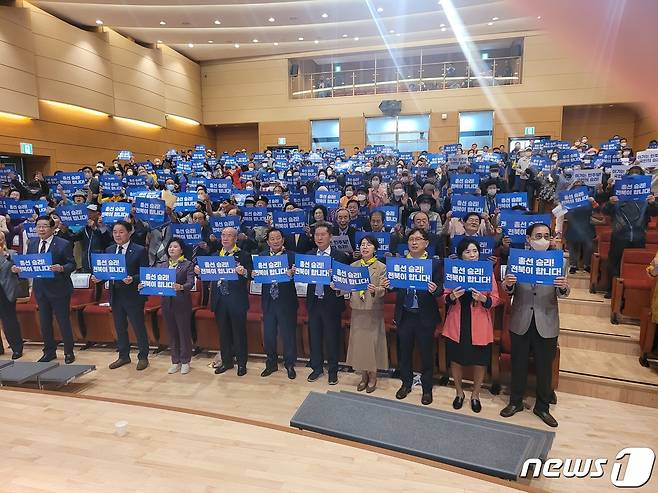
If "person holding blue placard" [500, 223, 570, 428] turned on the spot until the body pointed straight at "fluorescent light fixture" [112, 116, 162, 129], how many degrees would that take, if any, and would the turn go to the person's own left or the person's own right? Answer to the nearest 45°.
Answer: approximately 135° to the person's own right

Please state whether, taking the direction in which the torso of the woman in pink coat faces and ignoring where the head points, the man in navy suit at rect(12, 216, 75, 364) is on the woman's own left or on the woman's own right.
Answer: on the woman's own right

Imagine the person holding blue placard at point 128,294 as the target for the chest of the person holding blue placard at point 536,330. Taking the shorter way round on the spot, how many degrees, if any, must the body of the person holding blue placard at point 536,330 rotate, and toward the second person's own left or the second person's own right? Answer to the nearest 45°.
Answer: approximately 90° to the second person's own right

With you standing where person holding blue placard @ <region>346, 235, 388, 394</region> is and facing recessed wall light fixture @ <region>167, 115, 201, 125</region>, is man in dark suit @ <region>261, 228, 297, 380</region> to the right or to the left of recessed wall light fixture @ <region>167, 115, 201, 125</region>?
left

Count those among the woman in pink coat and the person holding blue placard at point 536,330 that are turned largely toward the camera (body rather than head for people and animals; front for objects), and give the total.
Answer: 2

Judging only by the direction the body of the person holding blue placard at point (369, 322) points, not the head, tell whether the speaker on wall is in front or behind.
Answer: behind

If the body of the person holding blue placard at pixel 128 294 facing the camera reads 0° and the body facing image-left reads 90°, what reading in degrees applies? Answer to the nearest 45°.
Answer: approximately 45°

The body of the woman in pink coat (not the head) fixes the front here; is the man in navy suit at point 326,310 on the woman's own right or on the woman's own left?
on the woman's own right

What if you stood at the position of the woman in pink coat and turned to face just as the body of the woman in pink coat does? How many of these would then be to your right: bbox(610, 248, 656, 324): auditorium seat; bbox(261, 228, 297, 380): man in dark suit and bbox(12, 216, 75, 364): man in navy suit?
2
